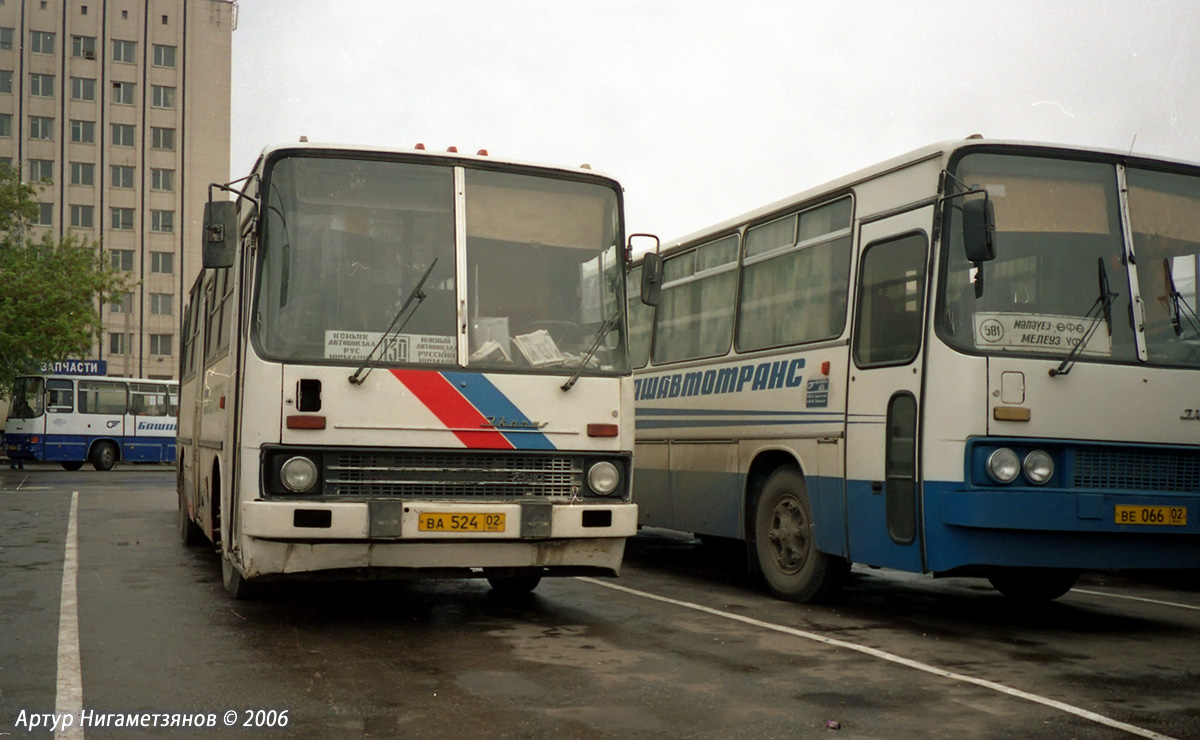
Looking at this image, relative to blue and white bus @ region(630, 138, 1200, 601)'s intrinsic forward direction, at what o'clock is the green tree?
The green tree is roughly at 6 o'clock from the blue and white bus.

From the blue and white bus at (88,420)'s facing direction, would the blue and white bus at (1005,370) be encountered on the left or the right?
on its left

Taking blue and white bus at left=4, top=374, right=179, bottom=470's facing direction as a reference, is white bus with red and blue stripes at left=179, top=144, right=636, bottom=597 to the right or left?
on its left

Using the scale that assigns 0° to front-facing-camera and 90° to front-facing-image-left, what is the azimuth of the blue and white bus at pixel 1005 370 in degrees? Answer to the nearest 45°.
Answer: approximately 315°

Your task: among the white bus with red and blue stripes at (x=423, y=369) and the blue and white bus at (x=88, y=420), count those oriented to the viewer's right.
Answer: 0

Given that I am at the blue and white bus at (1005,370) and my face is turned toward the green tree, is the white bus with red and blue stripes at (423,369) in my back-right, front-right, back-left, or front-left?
front-left

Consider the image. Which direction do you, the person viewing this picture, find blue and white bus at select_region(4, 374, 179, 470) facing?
facing the viewer and to the left of the viewer

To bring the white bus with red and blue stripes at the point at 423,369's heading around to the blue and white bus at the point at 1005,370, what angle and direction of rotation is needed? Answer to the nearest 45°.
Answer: approximately 90° to its left

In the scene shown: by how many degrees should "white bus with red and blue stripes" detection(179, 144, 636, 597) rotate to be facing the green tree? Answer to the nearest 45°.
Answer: approximately 180°

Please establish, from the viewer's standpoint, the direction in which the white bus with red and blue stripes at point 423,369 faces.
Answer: facing the viewer

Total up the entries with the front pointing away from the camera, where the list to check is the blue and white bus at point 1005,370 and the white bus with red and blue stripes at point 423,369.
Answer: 0

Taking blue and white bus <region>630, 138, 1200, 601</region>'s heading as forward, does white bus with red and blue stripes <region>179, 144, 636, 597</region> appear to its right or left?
on its right

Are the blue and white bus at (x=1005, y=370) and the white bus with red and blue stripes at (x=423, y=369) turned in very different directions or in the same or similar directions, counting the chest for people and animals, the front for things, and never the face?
same or similar directions

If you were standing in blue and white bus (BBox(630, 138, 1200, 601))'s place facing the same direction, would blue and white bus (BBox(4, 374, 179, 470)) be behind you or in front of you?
behind

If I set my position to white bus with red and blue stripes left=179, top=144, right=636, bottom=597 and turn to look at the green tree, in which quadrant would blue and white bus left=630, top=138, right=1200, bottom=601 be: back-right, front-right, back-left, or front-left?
back-right
